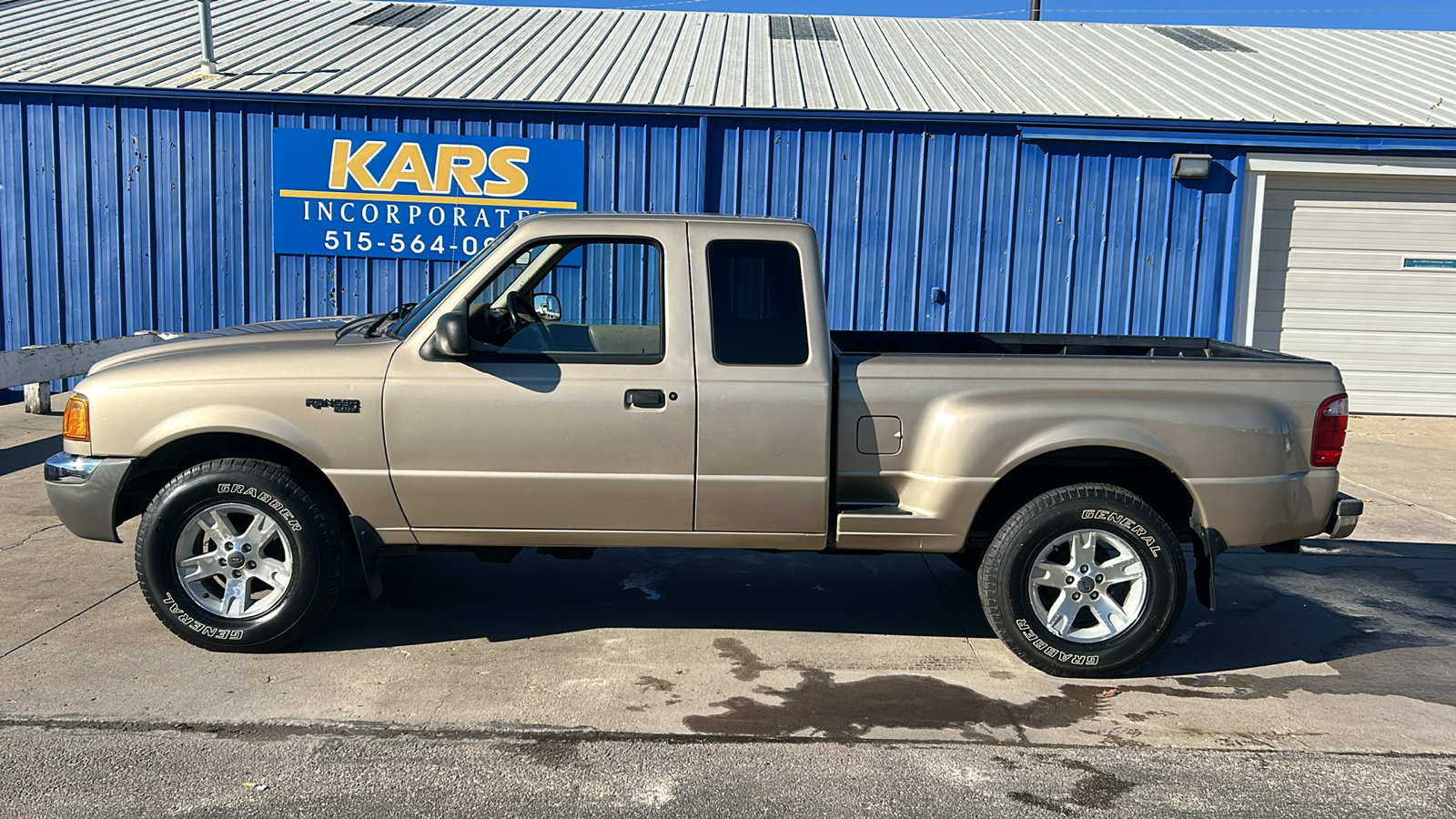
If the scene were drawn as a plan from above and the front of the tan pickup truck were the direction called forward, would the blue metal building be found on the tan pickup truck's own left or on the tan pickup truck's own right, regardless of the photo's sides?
on the tan pickup truck's own right

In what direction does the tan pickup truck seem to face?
to the viewer's left

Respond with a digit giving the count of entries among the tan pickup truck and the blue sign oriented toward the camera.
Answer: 1

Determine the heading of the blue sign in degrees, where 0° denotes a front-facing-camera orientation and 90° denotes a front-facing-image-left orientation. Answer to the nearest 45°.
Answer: approximately 0°

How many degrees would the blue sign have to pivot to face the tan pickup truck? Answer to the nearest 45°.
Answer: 0° — it already faces it

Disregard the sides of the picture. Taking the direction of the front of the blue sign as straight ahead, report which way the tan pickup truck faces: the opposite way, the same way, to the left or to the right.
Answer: to the right

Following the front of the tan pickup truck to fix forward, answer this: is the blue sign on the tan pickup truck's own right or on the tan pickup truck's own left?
on the tan pickup truck's own right

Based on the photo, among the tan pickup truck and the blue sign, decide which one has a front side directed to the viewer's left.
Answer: the tan pickup truck
